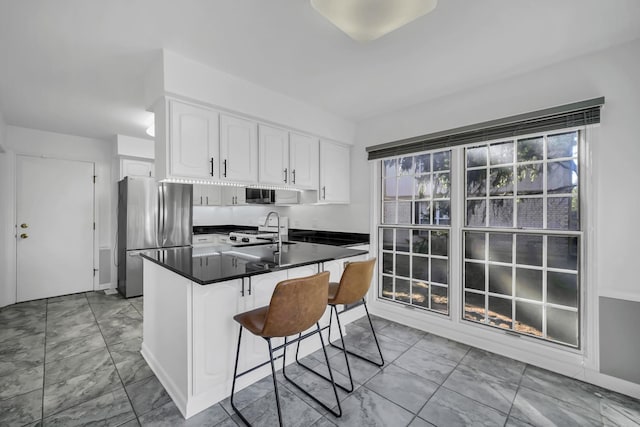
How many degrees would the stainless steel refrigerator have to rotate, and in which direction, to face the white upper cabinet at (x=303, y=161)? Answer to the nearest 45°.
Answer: approximately 45° to its left

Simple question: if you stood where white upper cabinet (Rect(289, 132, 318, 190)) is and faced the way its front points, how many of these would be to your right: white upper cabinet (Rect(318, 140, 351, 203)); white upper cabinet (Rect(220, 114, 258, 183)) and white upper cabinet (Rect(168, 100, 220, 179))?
2

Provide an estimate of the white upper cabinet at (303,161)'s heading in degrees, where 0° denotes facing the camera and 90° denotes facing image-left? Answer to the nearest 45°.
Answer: approximately 315°

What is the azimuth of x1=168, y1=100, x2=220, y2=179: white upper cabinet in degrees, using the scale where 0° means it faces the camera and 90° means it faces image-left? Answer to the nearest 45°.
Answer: approximately 315°

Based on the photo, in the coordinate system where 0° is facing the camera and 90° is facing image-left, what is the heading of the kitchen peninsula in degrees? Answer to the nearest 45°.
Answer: approximately 315°
